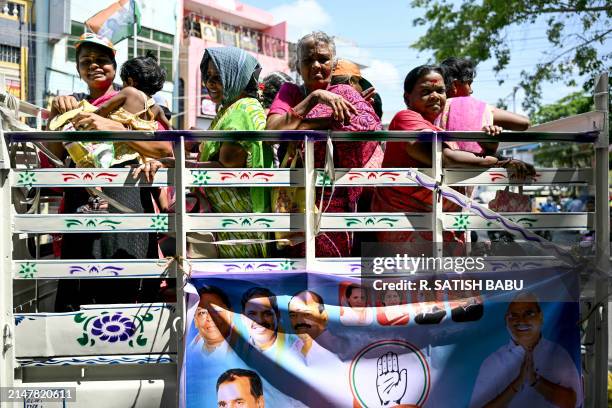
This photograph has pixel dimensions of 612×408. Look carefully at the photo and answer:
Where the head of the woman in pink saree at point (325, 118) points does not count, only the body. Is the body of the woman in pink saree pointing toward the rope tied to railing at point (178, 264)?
no

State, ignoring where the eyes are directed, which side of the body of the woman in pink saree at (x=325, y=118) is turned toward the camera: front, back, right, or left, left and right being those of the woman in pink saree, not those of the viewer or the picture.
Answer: front

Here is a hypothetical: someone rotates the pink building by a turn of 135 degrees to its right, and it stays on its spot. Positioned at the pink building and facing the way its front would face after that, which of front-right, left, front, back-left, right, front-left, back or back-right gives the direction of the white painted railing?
left

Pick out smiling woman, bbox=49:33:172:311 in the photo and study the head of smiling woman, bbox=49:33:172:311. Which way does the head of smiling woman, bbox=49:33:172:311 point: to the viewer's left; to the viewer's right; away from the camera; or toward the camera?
toward the camera

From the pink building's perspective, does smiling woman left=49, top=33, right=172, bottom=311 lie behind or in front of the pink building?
in front

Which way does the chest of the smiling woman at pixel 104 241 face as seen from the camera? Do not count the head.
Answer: toward the camera

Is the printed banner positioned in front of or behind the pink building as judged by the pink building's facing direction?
in front

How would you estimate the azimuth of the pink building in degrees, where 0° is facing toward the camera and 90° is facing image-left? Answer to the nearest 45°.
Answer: approximately 315°

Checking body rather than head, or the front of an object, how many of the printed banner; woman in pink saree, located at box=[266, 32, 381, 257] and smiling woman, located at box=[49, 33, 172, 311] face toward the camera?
3

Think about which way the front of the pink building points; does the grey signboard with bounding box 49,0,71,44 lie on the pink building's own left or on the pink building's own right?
on the pink building's own right

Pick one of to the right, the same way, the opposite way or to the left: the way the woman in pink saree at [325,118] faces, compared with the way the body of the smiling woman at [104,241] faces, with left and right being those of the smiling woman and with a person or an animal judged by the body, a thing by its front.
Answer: the same way

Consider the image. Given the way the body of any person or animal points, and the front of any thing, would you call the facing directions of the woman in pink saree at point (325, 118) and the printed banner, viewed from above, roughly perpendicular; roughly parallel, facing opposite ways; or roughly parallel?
roughly parallel

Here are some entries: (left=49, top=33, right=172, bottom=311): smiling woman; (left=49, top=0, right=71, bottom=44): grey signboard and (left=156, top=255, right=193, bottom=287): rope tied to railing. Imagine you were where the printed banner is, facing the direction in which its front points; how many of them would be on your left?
0
